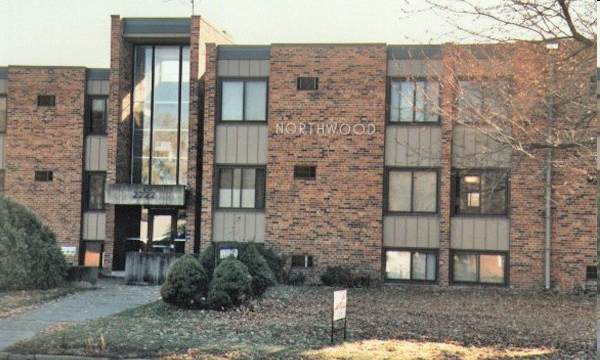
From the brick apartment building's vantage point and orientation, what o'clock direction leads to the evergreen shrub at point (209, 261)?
The evergreen shrub is roughly at 1 o'clock from the brick apartment building.

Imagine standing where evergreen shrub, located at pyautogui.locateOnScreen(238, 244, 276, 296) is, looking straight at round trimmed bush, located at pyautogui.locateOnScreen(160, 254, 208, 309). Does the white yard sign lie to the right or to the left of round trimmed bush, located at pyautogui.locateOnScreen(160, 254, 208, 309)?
left

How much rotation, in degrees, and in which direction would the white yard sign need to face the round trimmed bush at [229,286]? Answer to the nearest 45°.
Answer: approximately 180°

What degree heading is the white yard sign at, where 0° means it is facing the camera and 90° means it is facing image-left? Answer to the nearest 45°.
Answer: approximately 315°

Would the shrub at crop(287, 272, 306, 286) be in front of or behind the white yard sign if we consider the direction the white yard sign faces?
behind

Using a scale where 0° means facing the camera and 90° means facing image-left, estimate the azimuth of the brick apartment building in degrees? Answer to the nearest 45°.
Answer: approximately 0°

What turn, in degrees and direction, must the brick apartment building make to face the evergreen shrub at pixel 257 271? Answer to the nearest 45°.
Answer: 0° — it already faces it

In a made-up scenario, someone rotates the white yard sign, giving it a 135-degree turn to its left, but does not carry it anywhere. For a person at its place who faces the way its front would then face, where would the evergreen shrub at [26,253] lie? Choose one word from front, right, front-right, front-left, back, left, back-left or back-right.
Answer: front-left

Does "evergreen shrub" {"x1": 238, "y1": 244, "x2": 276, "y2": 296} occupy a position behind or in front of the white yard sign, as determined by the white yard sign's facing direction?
behind

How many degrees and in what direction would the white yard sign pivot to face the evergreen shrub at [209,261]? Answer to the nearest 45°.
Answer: approximately 180°
